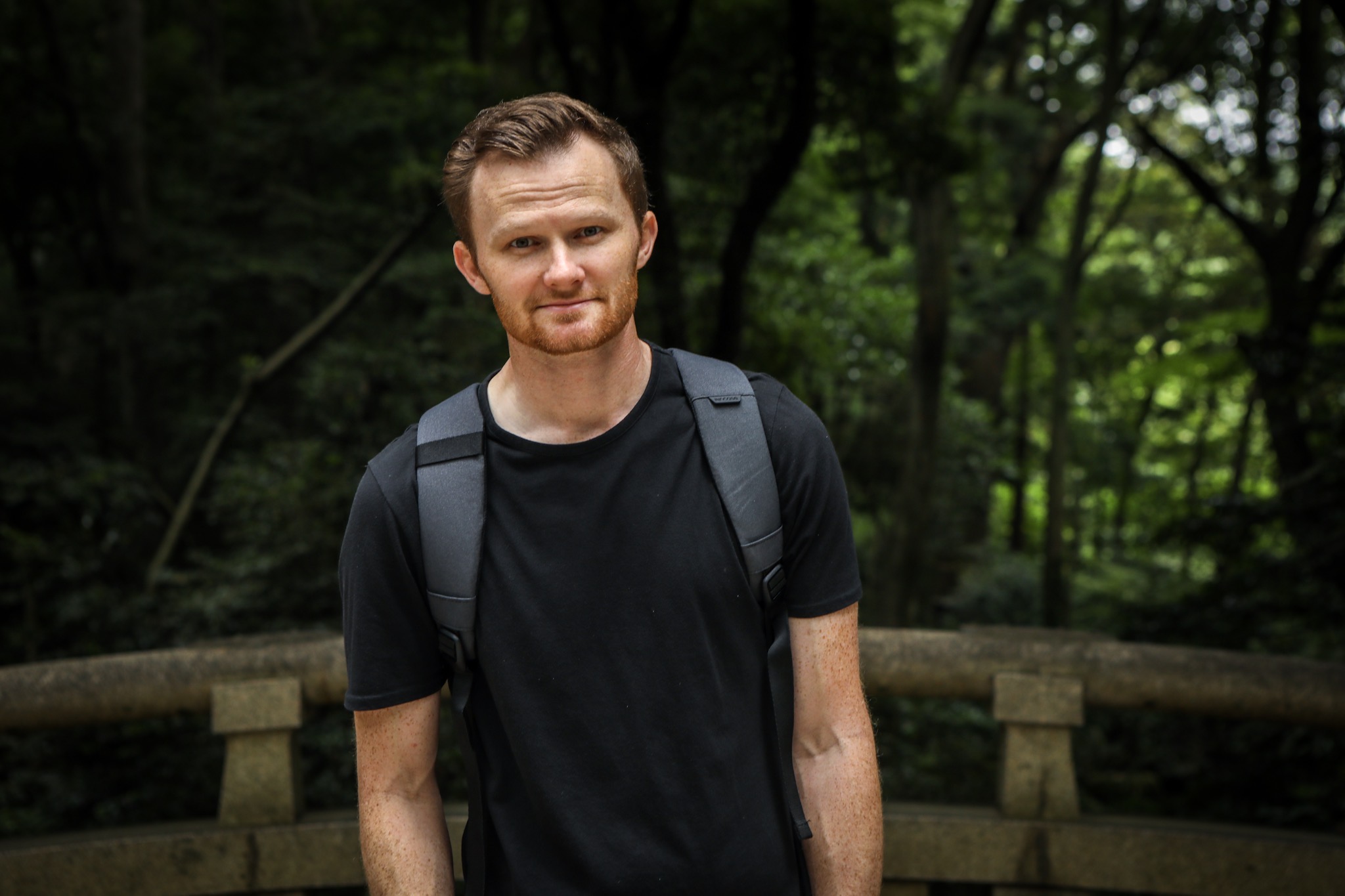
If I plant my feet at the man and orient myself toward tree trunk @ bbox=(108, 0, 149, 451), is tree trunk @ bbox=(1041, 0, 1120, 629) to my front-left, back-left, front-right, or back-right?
front-right

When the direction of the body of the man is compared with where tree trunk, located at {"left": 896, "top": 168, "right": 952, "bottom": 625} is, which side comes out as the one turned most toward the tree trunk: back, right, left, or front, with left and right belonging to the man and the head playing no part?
back

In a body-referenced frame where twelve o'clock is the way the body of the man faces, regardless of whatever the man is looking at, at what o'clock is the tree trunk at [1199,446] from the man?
The tree trunk is roughly at 7 o'clock from the man.

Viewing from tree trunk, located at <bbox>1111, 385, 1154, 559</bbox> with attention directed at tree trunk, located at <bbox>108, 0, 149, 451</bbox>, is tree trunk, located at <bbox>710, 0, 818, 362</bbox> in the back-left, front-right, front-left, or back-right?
front-left

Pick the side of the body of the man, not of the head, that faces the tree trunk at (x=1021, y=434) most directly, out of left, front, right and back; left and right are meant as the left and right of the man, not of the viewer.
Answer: back

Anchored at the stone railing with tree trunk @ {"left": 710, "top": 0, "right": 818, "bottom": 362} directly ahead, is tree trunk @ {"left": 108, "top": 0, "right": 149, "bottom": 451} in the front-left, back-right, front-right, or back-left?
front-left

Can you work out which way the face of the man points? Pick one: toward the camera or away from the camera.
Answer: toward the camera

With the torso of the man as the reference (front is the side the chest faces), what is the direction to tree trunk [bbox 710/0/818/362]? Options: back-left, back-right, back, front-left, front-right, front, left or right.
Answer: back

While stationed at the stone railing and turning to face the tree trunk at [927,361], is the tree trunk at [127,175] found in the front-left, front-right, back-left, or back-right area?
front-left

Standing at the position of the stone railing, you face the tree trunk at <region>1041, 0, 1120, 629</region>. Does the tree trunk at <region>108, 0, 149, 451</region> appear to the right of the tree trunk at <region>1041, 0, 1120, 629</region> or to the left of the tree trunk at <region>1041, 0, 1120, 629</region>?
left

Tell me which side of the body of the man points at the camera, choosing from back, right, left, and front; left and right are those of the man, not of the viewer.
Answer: front

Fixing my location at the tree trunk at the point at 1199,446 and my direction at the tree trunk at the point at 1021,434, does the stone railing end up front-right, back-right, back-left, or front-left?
front-left
